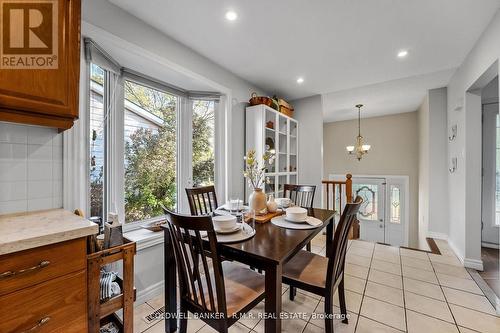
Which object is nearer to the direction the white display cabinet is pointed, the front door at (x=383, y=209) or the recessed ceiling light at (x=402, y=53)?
the recessed ceiling light

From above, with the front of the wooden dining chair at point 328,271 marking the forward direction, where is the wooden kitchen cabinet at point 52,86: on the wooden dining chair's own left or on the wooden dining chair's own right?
on the wooden dining chair's own left

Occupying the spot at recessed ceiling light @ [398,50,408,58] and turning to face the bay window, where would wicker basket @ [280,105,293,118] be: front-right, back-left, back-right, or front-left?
front-right

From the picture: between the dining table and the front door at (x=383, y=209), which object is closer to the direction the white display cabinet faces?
the dining table

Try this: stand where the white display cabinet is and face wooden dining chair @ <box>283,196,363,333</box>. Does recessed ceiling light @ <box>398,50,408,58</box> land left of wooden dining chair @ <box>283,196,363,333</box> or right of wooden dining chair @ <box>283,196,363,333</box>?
left

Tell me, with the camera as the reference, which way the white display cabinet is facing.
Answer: facing the viewer and to the right of the viewer

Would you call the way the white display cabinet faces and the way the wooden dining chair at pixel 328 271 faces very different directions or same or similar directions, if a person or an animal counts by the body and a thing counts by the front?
very different directions

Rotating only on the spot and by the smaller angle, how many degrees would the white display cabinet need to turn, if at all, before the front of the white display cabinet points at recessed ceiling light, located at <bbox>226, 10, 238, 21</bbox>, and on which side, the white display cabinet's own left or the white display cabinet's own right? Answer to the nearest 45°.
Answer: approximately 45° to the white display cabinet's own right

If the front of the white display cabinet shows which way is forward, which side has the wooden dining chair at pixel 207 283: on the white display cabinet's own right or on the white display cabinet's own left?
on the white display cabinet's own right

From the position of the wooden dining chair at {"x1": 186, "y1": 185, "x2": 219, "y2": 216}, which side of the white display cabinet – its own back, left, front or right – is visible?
right

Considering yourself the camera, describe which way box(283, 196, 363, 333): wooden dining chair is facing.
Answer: facing away from the viewer and to the left of the viewer

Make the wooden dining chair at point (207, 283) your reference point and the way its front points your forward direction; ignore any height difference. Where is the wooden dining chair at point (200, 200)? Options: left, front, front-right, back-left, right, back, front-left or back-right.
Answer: front-left

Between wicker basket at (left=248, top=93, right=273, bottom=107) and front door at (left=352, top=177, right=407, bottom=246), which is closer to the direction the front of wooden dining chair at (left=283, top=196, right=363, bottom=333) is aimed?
the wicker basket

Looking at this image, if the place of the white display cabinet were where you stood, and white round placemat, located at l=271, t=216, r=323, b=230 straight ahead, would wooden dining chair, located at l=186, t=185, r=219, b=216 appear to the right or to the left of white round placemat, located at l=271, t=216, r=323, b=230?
right

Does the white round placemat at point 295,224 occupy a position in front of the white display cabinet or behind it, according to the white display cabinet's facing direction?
in front

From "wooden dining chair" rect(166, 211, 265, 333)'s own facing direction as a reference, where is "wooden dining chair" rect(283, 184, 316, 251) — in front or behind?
in front

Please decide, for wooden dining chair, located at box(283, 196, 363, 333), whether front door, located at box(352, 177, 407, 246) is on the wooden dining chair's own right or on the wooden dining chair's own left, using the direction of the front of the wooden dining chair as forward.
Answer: on the wooden dining chair's own right

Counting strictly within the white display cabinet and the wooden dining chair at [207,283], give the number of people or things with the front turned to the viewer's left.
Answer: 0

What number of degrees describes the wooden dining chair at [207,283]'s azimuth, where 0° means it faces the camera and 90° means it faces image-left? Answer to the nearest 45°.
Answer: approximately 225°

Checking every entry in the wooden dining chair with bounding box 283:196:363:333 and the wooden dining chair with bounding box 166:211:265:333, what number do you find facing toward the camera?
0
